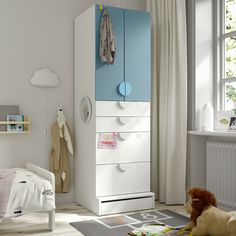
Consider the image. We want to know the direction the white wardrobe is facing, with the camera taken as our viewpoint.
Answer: facing the viewer and to the right of the viewer

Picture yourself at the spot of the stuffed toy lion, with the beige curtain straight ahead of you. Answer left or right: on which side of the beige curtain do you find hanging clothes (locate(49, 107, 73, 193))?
left

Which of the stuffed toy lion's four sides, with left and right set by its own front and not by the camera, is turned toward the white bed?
front

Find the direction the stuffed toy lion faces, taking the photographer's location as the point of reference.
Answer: facing to the left of the viewer

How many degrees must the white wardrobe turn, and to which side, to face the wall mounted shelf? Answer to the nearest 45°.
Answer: approximately 135° to its right

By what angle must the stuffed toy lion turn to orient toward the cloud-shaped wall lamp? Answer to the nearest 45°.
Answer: approximately 45° to its right

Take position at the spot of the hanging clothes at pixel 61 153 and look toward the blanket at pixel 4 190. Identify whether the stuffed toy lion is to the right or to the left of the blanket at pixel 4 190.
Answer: left

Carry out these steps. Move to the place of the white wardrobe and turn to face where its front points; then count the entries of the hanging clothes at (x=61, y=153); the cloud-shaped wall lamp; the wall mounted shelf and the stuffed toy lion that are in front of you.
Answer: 1

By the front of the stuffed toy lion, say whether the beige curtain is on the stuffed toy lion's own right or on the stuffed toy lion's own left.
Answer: on the stuffed toy lion's own right

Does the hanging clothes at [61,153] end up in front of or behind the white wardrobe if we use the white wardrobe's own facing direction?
behind

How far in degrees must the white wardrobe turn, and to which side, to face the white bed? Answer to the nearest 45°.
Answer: approximately 90° to its right

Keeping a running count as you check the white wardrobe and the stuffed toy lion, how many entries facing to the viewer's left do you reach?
1

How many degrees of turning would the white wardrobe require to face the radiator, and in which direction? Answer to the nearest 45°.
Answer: approximately 45° to its left

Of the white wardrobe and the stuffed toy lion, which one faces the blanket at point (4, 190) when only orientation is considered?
the stuffed toy lion
